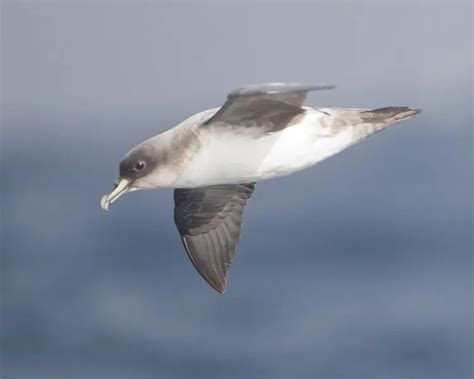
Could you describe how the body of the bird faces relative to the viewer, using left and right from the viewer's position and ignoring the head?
facing to the left of the viewer
